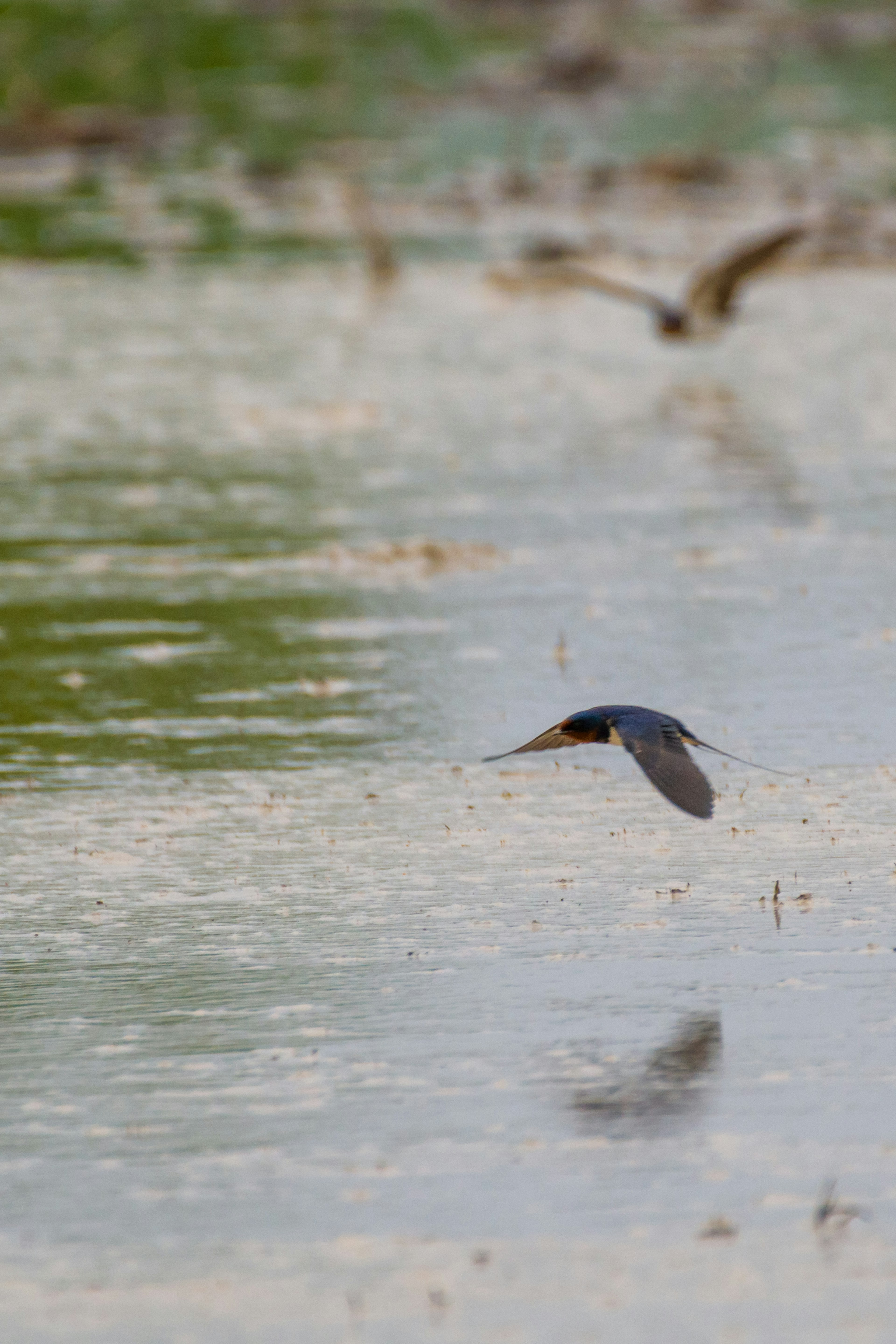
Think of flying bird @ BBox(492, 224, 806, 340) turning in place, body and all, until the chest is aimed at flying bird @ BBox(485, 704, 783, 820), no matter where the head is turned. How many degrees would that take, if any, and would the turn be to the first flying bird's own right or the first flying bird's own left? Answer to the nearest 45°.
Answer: approximately 45° to the first flying bird's own left

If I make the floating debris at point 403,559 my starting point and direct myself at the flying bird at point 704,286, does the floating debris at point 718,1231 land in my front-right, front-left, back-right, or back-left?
back-right

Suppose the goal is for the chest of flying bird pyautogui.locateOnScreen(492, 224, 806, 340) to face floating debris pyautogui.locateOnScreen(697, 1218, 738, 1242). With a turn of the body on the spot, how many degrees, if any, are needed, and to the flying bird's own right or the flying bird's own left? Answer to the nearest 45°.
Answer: approximately 45° to the flying bird's own left

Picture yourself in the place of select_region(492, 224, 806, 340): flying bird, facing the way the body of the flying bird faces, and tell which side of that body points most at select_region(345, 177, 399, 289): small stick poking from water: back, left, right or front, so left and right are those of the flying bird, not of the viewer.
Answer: right

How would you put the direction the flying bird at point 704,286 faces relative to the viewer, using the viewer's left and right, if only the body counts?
facing the viewer and to the left of the viewer

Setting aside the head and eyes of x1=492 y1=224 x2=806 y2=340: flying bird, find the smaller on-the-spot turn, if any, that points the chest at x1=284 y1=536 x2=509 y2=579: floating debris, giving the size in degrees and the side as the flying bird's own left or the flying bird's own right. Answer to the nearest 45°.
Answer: approximately 45° to the flying bird's own left

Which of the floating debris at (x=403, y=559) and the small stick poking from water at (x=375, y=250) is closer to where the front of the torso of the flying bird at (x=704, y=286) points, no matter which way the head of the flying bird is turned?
the floating debris
